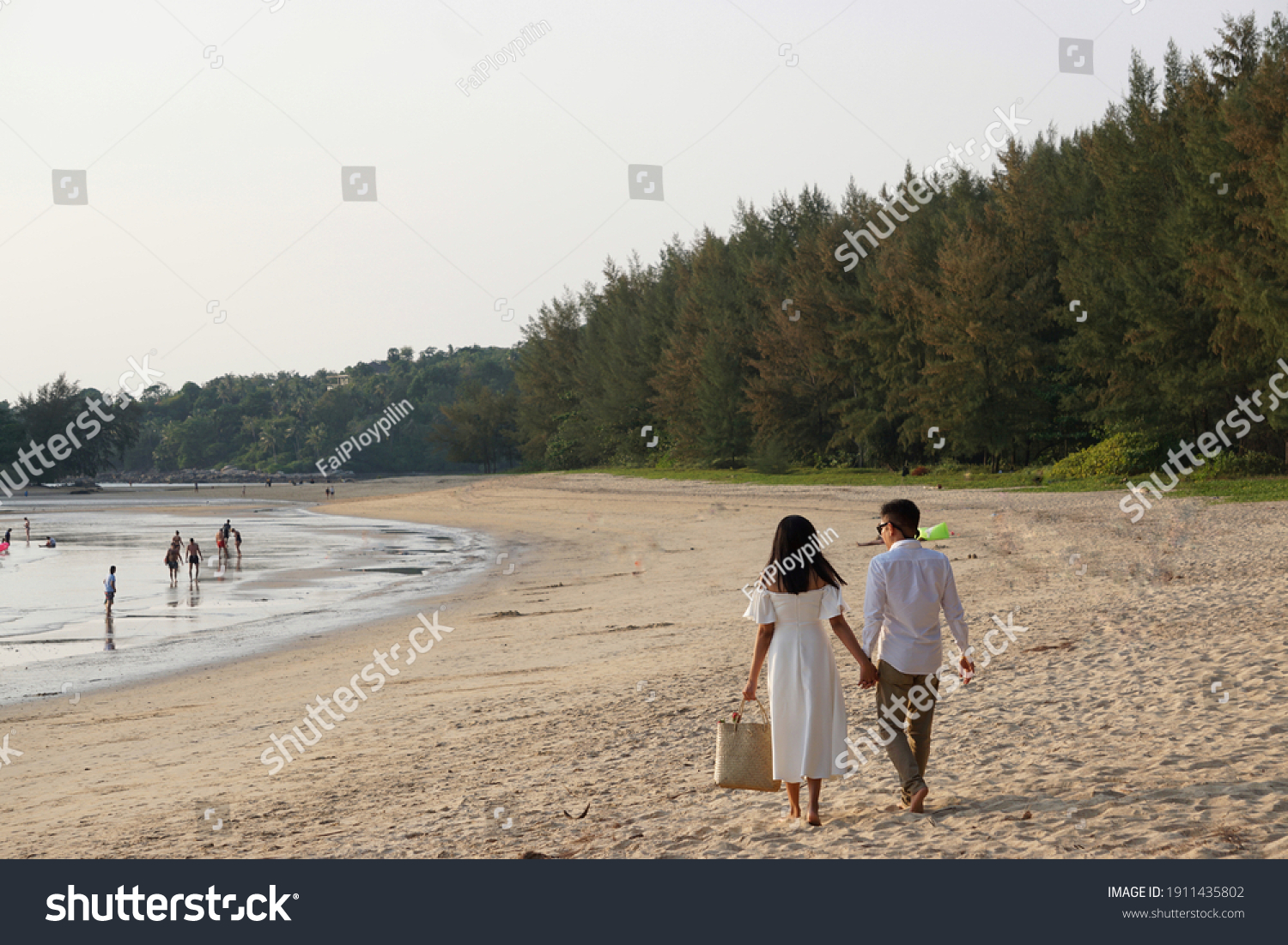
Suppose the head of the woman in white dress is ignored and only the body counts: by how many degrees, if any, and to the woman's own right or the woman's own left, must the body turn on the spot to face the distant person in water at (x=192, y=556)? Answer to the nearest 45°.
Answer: approximately 45° to the woman's own left

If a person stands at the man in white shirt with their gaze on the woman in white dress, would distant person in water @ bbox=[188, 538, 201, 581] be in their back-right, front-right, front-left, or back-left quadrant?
front-right

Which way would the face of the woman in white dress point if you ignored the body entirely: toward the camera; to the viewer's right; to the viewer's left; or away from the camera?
away from the camera

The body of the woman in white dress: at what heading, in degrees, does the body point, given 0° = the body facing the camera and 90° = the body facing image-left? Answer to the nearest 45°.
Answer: approximately 180°

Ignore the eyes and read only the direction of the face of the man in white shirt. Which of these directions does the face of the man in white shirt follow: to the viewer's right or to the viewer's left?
to the viewer's left
